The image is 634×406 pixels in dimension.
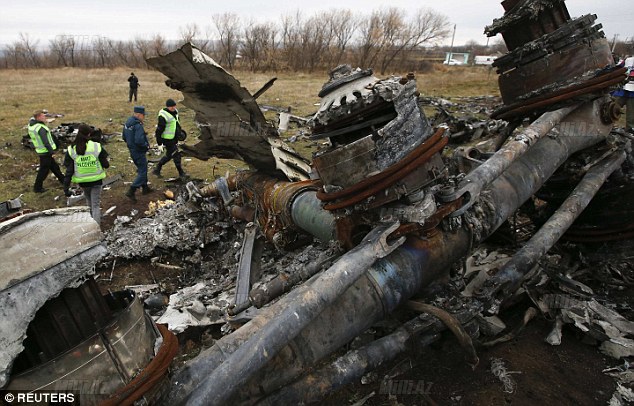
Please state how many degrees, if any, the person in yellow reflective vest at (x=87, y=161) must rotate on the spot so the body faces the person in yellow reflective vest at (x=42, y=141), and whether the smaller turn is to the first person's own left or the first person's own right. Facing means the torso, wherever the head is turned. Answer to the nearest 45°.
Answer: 0° — they already face them

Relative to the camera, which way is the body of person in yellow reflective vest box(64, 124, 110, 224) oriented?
away from the camera

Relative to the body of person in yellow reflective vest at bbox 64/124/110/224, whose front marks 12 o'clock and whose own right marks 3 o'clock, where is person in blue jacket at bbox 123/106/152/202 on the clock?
The person in blue jacket is roughly at 1 o'clock from the person in yellow reflective vest.

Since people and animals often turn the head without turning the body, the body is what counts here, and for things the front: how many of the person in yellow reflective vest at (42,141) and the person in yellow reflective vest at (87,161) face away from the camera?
1

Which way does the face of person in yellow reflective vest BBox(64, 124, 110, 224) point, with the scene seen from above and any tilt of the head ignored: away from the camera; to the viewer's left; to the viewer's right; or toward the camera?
away from the camera

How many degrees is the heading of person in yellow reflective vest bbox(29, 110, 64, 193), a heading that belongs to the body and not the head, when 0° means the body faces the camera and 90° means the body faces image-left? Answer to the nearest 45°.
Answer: approximately 270°

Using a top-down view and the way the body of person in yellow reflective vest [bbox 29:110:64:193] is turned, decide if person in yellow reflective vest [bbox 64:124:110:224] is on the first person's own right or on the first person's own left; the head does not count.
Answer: on the first person's own right

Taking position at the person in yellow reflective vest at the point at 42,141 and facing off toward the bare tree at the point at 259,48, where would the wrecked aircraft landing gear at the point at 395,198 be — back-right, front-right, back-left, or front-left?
back-right

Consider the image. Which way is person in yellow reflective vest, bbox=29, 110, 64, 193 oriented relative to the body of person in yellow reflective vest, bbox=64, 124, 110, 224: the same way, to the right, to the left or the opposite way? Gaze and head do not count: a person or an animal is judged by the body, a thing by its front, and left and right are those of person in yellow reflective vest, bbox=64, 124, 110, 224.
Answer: to the right
